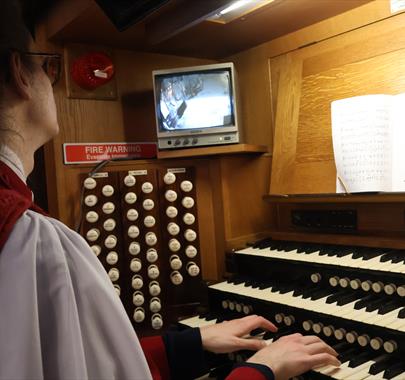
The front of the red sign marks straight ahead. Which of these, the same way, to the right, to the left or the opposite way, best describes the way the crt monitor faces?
the same way

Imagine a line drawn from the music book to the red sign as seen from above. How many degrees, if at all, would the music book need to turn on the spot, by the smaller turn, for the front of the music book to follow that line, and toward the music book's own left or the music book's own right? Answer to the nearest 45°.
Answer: approximately 90° to the music book's own right

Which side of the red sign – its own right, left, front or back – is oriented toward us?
front

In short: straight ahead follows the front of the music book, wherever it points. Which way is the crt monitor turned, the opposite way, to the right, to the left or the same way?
the same way

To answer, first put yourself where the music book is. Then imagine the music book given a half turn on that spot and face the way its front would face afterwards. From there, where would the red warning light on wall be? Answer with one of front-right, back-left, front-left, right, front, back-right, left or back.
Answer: left

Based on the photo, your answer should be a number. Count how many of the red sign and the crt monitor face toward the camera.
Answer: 2

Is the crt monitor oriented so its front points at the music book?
no

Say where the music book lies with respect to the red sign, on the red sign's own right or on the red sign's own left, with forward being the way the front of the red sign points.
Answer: on the red sign's own left

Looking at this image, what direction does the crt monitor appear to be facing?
toward the camera

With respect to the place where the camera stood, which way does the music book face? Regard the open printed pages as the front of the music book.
facing the viewer
